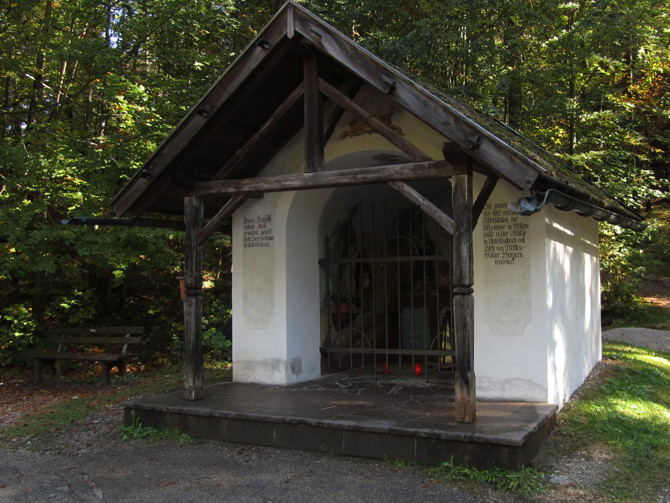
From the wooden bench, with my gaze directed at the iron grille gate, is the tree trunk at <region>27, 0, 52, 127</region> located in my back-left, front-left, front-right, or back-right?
back-left

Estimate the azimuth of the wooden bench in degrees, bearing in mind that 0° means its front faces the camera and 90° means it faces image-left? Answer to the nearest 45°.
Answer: approximately 45°

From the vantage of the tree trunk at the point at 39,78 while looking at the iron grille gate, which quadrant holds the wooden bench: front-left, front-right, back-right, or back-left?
front-right

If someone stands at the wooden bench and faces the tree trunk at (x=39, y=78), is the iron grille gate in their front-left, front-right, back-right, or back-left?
back-right

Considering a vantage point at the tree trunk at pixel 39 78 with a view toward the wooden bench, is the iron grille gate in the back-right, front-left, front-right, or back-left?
front-left

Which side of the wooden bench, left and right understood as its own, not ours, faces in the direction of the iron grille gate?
left
